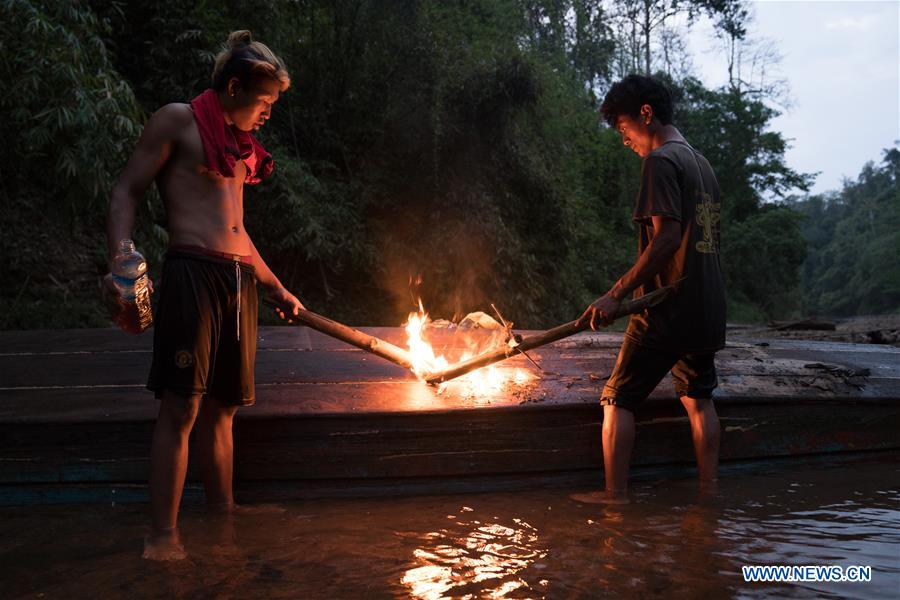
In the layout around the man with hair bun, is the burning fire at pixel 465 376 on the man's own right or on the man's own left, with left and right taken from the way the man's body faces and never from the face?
on the man's own left

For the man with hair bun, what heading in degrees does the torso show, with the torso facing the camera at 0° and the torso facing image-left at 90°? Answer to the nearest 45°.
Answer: approximately 315°

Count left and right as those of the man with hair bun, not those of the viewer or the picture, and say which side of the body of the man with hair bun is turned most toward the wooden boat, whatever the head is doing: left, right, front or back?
left

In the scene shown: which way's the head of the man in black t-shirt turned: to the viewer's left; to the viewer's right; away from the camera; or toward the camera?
to the viewer's left

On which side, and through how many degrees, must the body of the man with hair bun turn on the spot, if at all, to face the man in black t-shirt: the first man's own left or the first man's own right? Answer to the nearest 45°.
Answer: approximately 45° to the first man's own left
